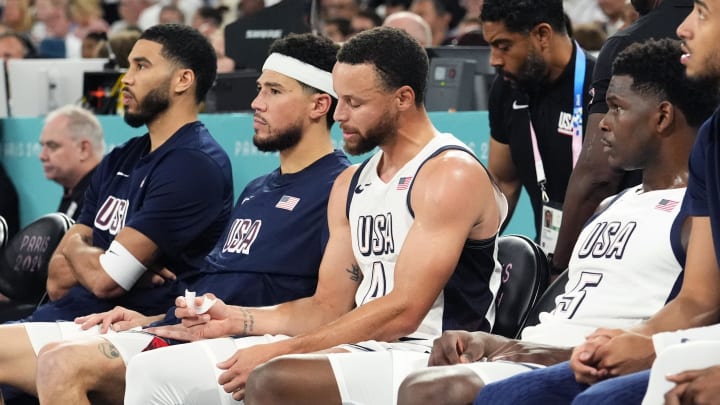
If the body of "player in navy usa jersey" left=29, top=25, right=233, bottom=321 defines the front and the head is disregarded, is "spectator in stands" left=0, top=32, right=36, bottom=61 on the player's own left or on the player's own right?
on the player's own right

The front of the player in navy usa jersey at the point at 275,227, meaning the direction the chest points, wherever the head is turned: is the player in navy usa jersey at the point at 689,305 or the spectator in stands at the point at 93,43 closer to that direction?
the player in navy usa jersey

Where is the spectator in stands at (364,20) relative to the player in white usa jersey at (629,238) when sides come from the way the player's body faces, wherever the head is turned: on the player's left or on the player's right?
on the player's right

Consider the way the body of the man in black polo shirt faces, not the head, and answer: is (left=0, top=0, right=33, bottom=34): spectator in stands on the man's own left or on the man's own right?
on the man's own right

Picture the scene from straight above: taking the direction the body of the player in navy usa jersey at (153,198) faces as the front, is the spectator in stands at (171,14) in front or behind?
behind

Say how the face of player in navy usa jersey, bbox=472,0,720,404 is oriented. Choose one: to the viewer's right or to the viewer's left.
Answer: to the viewer's left

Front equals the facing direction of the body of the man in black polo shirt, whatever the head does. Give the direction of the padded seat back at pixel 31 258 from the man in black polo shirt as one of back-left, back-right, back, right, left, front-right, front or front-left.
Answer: front-right

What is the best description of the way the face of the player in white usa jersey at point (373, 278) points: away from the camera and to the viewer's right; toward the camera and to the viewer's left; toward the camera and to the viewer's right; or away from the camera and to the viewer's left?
toward the camera and to the viewer's left
